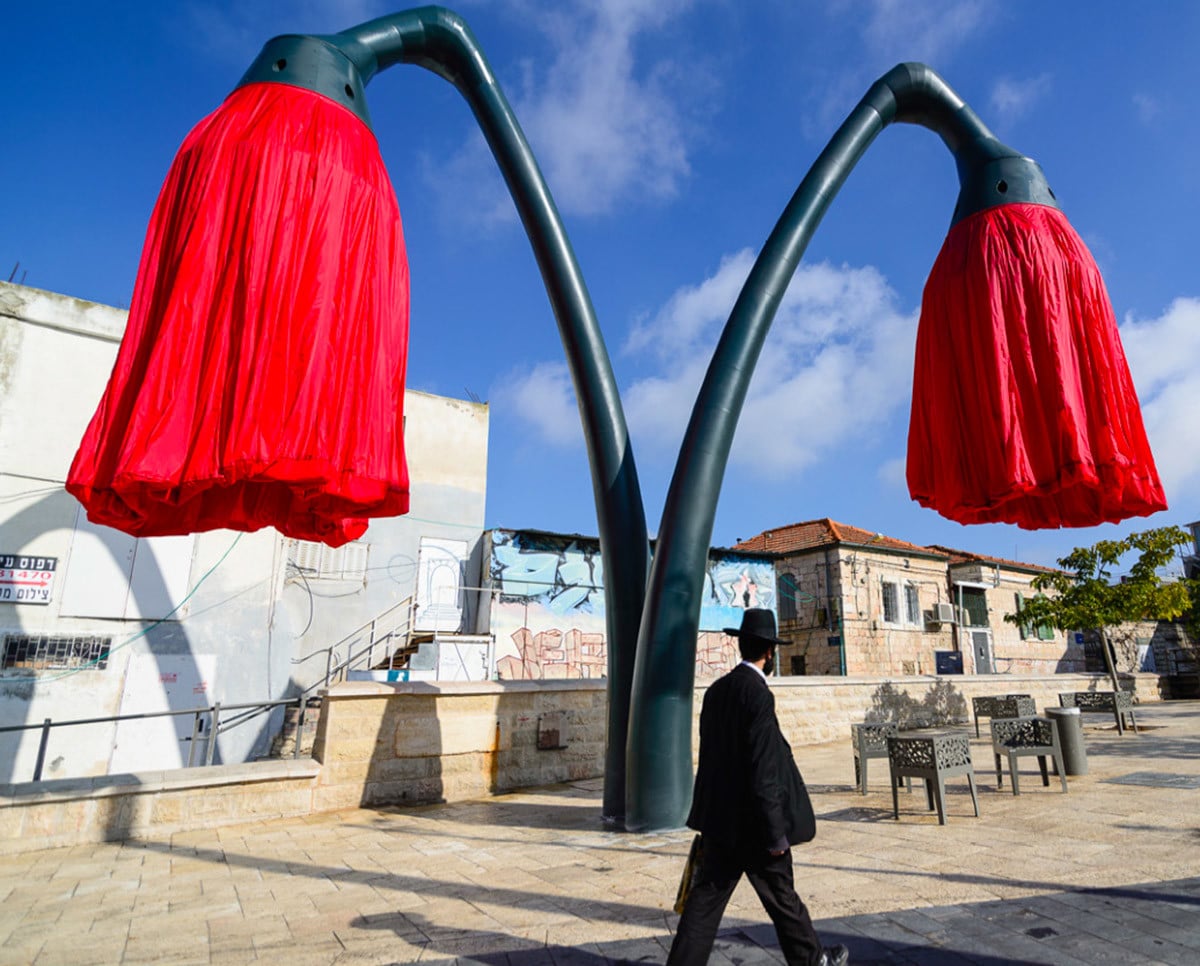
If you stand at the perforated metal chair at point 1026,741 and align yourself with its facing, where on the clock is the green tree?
The green tree is roughly at 8 o'clock from the perforated metal chair.

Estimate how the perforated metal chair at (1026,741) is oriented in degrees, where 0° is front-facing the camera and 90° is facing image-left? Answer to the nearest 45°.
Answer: approximately 315°

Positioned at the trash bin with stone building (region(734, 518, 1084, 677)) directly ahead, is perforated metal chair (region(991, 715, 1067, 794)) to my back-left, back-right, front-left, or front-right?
back-left

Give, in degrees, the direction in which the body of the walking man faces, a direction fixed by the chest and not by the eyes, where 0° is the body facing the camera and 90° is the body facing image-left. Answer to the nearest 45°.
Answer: approximately 225°

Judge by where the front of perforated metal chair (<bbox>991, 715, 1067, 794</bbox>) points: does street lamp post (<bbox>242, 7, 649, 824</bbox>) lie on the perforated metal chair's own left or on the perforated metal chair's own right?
on the perforated metal chair's own right

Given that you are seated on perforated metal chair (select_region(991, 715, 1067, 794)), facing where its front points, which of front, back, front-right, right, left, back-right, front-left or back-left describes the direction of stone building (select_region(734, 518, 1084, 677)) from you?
back-left

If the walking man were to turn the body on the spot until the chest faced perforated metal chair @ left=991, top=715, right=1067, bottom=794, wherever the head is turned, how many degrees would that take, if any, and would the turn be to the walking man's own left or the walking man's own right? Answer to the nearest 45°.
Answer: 0° — they already face it

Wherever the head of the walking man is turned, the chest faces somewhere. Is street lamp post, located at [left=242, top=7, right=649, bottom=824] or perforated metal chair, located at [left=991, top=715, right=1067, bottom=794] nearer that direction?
the perforated metal chair

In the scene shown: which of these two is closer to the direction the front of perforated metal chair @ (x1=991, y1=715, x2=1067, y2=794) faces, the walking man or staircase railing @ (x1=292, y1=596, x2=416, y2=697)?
the walking man

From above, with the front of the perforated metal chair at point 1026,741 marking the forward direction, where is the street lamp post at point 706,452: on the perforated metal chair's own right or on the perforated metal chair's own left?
on the perforated metal chair's own right
